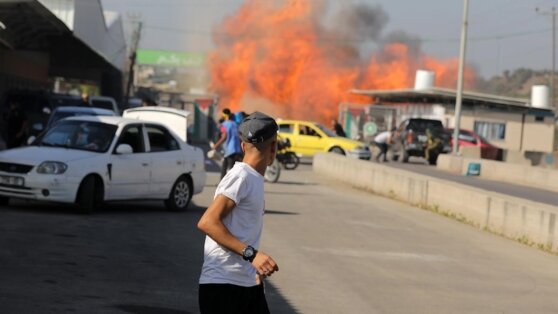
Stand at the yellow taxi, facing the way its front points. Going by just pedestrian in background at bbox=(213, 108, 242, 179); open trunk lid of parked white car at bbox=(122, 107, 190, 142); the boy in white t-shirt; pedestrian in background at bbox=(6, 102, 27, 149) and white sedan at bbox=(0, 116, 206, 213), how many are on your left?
0

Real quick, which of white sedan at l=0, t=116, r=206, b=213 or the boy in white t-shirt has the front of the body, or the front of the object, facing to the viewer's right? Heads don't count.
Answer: the boy in white t-shirt

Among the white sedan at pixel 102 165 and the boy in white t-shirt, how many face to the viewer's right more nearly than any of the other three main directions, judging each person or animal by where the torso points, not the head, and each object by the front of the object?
1

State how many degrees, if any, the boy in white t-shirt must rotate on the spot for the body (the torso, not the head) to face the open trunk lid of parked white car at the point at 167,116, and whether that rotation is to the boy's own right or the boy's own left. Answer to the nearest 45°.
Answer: approximately 90° to the boy's own left

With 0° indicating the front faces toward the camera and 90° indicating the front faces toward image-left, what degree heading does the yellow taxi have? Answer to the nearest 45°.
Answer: approximately 315°

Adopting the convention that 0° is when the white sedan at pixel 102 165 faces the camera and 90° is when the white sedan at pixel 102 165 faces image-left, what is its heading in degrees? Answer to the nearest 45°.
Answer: approximately 45°

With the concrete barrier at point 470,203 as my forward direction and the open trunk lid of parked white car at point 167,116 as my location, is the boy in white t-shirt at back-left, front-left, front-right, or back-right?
front-right

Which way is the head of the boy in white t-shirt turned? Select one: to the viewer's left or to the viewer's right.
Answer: to the viewer's right

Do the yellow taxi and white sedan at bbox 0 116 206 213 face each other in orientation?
no

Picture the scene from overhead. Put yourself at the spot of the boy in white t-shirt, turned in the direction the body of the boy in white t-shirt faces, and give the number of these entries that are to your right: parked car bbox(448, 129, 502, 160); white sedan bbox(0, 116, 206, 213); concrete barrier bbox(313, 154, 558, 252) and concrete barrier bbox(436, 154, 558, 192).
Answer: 0

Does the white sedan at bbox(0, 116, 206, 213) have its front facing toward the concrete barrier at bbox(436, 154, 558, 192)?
no
